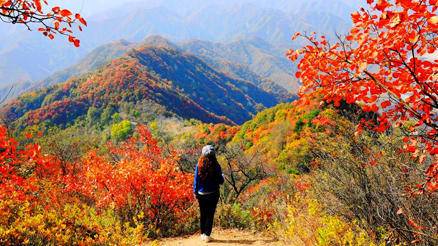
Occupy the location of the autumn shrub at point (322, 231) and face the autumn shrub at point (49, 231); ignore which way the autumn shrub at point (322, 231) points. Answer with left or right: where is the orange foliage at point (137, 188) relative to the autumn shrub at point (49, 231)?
right

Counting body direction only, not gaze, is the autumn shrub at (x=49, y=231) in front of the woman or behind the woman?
behind

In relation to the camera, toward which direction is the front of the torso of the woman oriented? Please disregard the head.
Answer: away from the camera

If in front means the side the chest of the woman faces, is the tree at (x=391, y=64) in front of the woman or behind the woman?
behind

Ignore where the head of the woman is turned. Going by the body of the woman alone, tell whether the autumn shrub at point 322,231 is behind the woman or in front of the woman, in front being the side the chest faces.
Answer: behind

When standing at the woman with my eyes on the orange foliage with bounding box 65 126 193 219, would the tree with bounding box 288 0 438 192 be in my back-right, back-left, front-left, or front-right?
back-left

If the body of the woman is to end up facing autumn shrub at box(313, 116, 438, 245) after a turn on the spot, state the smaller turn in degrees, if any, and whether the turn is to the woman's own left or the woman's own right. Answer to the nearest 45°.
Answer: approximately 135° to the woman's own right

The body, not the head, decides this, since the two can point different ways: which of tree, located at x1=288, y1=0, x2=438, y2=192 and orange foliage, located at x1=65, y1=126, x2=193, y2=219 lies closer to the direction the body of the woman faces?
the orange foliage

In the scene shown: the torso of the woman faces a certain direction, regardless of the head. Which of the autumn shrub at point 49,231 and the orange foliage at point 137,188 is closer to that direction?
the orange foliage

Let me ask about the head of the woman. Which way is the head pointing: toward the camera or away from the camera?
away from the camera

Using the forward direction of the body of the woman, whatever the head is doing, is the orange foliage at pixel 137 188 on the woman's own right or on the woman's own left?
on the woman's own left
